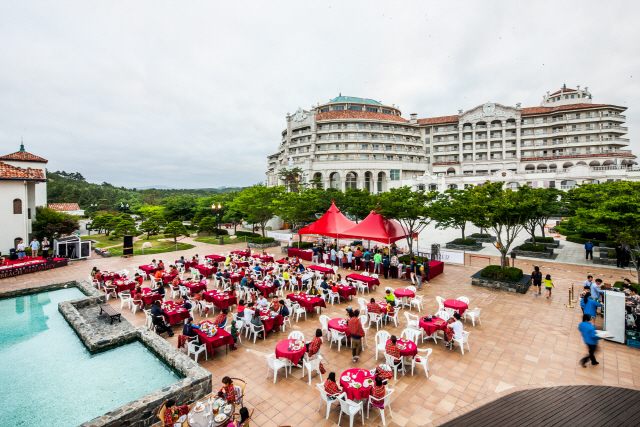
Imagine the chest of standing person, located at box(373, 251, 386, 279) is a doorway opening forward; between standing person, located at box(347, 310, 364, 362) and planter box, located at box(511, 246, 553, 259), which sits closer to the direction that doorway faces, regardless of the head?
the planter box

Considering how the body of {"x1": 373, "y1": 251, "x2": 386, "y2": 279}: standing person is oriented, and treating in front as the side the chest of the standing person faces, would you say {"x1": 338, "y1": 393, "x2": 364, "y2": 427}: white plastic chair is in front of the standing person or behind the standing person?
behind

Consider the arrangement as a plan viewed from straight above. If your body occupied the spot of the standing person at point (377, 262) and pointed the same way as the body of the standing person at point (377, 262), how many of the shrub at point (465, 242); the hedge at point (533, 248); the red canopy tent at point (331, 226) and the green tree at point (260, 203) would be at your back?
0

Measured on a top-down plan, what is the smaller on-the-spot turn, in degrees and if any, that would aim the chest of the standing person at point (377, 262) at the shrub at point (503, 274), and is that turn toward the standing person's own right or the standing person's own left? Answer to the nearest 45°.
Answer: approximately 90° to the standing person's own right

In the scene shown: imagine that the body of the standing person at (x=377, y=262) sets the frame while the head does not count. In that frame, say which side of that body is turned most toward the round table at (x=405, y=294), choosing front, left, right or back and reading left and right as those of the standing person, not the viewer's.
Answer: back

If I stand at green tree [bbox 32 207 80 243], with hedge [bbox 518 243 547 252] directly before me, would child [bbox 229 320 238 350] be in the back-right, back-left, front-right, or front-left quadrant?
front-right

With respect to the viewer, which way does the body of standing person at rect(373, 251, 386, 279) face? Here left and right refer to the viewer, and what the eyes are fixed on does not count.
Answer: facing away from the viewer

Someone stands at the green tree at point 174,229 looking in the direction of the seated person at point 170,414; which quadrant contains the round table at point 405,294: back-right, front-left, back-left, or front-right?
front-left

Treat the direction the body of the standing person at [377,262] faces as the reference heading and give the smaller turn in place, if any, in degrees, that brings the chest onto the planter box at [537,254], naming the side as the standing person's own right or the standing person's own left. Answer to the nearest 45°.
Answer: approximately 45° to the standing person's own right

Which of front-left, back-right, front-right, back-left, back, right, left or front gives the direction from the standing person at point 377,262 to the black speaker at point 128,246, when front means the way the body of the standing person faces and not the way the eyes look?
left

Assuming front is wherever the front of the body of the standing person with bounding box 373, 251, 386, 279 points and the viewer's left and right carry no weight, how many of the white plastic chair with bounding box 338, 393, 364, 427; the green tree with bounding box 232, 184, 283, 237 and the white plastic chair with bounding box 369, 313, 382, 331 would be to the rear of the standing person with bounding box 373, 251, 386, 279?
2

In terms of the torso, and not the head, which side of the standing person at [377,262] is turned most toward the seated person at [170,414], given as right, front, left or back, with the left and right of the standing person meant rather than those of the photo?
back

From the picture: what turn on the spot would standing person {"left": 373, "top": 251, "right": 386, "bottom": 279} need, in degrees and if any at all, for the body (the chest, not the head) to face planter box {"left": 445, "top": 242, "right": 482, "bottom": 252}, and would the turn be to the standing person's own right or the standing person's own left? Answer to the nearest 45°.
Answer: approximately 45° to the standing person's own right

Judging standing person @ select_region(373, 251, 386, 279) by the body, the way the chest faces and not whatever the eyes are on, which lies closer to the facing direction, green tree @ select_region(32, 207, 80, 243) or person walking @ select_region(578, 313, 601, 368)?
the green tree

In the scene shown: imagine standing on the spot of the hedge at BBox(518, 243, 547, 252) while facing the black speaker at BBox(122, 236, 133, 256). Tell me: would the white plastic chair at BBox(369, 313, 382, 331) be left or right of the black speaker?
left

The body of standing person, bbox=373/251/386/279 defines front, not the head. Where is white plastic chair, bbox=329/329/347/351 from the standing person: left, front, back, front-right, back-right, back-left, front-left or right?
back
